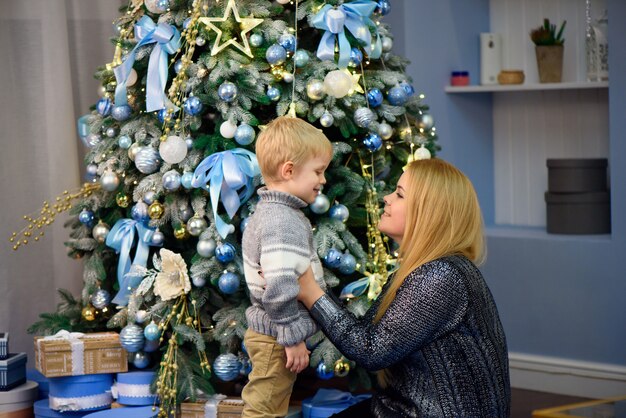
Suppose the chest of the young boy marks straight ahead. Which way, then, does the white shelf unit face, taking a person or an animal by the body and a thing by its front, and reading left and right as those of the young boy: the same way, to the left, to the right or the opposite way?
to the right

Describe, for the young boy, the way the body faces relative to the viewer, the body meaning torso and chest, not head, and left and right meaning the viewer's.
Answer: facing to the right of the viewer

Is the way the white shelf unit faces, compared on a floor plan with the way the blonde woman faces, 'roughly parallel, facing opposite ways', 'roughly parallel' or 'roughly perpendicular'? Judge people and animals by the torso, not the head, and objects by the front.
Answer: roughly perpendicular

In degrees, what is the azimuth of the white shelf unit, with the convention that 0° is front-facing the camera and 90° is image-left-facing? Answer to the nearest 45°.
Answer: approximately 0°

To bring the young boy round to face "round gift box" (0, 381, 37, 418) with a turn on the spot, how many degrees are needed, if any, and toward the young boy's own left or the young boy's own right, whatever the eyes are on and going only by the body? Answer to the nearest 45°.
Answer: approximately 135° to the young boy's own left

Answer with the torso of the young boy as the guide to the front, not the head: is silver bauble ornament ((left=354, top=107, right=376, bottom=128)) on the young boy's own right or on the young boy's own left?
on the young boy's own left

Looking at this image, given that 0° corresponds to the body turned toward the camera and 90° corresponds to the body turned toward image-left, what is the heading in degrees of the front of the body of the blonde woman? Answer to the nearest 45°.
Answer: approximately 90°

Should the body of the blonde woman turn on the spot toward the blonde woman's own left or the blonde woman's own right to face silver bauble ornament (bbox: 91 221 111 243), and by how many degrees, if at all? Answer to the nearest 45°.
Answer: approximately 45° to the blonde woman's own right

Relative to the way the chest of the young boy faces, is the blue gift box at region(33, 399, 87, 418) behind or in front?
behind

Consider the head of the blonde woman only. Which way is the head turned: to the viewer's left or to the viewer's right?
to the viewer's left

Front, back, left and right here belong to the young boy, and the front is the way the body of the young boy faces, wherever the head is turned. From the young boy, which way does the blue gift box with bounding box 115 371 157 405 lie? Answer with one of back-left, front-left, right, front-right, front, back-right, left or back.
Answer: back-left
